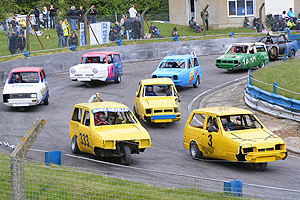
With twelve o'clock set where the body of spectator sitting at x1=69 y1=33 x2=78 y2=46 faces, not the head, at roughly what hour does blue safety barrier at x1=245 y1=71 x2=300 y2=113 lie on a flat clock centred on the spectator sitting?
The blue safety barrier is roughly at 11 o'clock from the spectator sitting.

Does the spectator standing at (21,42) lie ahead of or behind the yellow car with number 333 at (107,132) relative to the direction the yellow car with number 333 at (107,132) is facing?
behind

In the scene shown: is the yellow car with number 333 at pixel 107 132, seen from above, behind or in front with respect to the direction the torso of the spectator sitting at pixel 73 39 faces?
in front

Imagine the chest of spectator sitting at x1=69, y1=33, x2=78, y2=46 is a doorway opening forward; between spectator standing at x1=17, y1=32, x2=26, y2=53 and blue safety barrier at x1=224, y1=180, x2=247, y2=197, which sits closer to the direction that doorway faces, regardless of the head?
the blue safety barrier

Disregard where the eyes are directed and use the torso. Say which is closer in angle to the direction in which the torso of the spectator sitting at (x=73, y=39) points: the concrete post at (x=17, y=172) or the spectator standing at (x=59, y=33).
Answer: the concrete post
